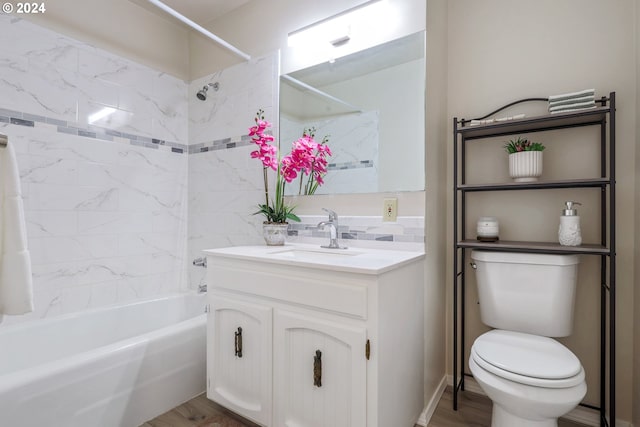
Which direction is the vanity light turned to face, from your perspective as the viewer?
facing the viewer and to the left of the viewer

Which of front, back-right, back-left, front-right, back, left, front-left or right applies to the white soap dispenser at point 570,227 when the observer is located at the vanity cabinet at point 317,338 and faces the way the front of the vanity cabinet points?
back-left

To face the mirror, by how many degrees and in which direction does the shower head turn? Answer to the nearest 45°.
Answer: approximately 90° to its left

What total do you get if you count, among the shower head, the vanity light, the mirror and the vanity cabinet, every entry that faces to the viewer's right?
0

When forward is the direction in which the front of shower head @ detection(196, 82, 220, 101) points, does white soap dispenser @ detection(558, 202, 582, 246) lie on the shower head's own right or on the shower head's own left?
on the shower head's own left

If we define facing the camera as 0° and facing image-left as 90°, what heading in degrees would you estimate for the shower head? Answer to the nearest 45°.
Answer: approximately 45°
